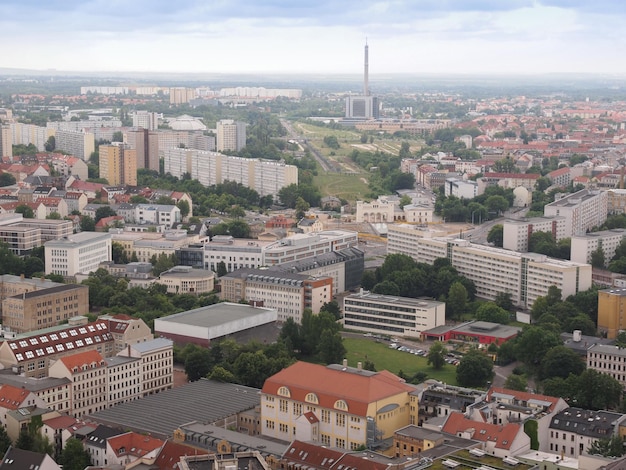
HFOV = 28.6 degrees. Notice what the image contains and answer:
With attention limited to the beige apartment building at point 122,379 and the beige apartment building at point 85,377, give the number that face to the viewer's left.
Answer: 0

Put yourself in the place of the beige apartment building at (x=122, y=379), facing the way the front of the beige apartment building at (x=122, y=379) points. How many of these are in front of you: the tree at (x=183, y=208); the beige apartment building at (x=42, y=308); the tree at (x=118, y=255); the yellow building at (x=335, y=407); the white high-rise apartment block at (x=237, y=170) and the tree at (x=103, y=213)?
1

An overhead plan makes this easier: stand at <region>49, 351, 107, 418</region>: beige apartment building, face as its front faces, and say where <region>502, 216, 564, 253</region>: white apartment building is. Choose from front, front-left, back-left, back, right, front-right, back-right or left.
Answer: left

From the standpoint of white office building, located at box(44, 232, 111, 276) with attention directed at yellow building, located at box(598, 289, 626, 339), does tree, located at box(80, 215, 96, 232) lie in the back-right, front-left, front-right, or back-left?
back-left

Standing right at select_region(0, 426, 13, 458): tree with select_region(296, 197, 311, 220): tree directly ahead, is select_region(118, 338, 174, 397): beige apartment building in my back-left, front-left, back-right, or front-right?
front-right

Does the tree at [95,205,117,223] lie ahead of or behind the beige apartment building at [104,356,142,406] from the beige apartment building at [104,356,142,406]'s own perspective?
behind

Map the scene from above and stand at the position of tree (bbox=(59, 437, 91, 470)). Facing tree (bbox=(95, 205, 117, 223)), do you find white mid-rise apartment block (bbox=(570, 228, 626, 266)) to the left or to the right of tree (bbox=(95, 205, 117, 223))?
right

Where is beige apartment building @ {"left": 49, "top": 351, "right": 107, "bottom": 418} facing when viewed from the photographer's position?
facing the viewer and to the right of the viewer

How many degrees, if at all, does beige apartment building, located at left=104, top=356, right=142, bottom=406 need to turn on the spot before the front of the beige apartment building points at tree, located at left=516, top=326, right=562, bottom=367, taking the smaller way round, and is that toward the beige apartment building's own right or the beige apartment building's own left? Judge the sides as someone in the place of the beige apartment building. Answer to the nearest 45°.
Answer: approximately 45° to the beige apartment building's own left

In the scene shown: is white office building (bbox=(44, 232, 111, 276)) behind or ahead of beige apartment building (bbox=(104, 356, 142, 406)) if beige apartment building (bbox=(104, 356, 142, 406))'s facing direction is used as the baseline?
behind

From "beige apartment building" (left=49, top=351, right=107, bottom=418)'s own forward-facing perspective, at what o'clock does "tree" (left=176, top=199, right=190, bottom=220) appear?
The tree is roughly at 8 o'clock from the beige apartment building.

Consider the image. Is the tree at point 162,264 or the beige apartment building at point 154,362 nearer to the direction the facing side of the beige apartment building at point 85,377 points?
the beige apartment building

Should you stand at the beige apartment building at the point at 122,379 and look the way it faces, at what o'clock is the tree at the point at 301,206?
The tree is roughly at 8 o'clock from the beige apartment building.

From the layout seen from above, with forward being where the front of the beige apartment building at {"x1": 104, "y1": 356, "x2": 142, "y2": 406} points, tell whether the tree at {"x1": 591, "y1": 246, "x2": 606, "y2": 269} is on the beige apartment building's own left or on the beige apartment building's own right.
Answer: on the beige apartment building's own left

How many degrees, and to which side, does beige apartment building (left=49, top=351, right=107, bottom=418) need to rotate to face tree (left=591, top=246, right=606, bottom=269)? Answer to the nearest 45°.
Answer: approximately 90° to its left

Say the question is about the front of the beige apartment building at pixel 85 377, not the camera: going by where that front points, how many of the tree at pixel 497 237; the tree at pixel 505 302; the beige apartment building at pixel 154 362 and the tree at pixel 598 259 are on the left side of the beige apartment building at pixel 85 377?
4
